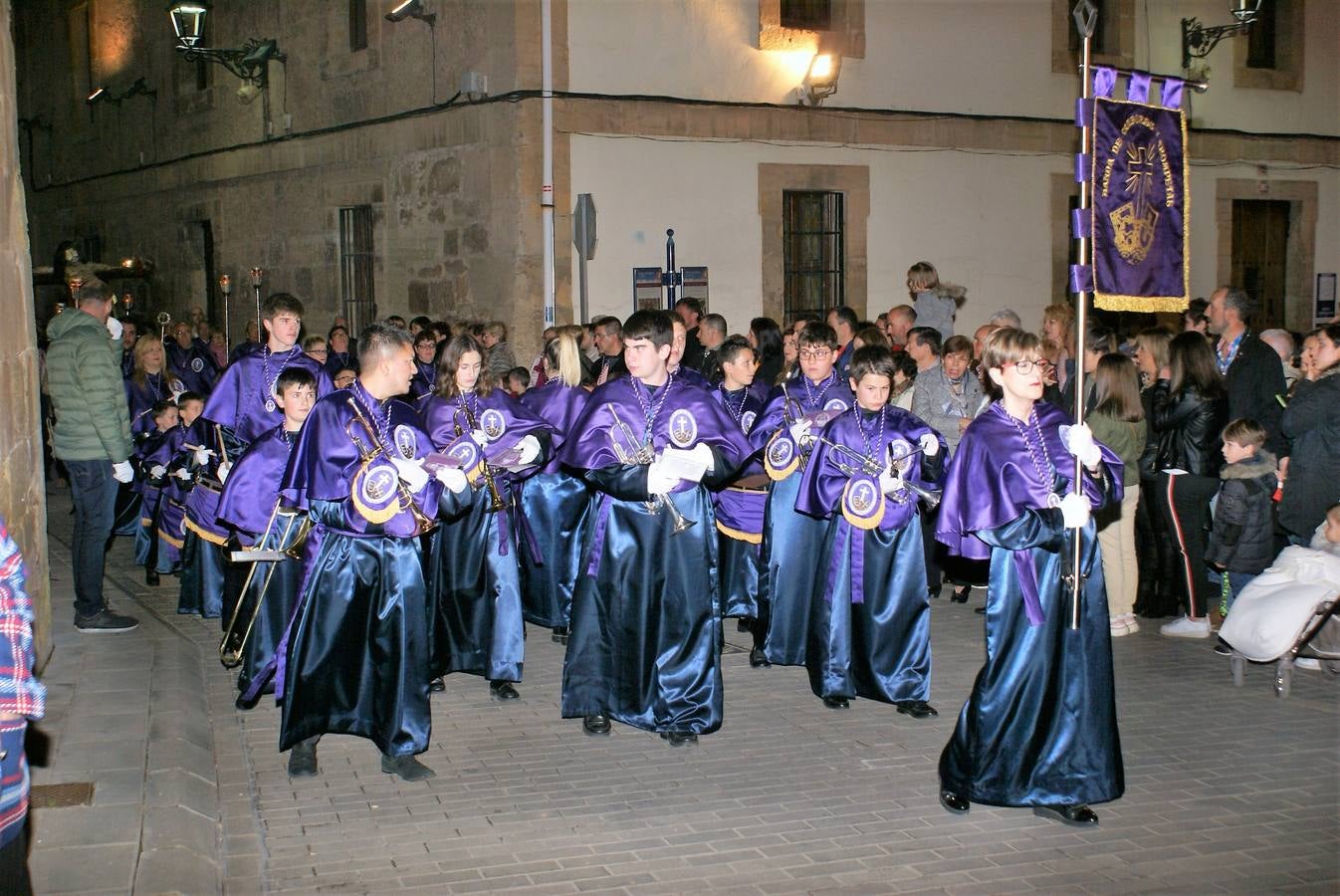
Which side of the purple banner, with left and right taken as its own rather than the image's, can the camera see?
front

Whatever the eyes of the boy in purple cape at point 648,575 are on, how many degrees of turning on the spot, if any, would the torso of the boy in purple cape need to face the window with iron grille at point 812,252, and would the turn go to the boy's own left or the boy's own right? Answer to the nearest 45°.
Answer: approximately 180°

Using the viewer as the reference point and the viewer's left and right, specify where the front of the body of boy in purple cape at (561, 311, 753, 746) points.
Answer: facing the viewer

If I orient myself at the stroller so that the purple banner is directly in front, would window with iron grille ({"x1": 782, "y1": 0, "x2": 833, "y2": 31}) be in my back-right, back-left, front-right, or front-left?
back-right

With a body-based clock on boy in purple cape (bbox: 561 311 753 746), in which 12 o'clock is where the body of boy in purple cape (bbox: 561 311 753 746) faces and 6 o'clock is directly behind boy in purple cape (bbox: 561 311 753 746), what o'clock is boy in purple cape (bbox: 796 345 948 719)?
boy in purple cape (bbox: 796 345 948 719) is roughly at 8 o'clock from boy in purple cape (bbox: 561 311 753 746).

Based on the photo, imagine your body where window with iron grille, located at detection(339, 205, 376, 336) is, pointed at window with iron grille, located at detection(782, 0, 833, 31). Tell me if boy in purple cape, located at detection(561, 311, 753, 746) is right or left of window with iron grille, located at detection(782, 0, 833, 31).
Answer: right

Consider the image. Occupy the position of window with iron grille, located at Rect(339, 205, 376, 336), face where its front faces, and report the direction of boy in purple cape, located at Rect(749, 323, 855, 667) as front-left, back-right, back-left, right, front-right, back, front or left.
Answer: front-left

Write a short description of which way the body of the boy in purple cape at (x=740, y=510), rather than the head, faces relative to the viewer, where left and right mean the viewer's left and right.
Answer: facing the viewer and to the right of the viewer

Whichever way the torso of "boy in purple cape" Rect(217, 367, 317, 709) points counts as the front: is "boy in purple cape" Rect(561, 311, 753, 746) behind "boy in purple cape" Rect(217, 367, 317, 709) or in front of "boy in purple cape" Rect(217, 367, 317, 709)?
in front

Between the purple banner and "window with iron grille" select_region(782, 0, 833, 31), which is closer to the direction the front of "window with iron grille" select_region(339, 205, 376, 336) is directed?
the purple banner

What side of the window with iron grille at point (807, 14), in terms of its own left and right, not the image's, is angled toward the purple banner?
front
